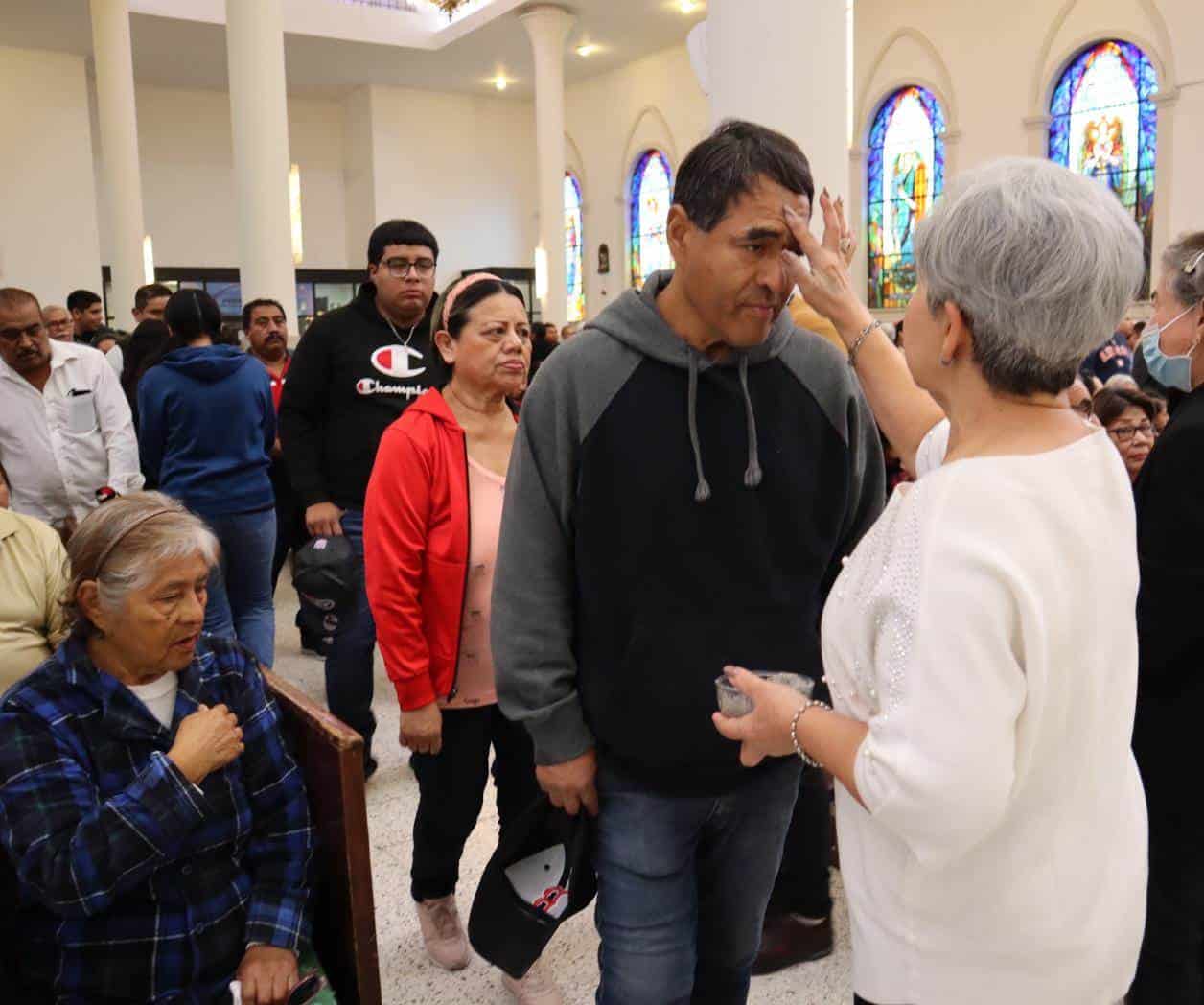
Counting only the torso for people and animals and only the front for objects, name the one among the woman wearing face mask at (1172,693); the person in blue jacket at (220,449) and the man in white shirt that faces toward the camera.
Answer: the man in white shirt

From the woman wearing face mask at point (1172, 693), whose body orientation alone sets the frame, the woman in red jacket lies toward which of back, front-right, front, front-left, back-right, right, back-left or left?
front

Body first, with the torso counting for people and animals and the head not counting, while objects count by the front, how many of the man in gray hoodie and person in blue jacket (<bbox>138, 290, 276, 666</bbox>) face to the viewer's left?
0

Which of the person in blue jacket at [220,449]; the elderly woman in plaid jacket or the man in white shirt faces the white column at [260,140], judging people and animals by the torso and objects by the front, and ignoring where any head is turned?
the person in blue jacket

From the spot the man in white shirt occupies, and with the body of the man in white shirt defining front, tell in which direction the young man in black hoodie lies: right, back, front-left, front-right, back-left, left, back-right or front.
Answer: front-left

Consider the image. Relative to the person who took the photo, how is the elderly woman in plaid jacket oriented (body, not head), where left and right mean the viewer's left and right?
facing the viewer and to the right of the viewer

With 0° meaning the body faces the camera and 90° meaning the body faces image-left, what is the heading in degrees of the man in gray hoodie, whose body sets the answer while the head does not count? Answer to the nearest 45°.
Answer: approximately 315°

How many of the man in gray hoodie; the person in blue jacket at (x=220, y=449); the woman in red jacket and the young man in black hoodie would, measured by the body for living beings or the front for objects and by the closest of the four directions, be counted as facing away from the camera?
1

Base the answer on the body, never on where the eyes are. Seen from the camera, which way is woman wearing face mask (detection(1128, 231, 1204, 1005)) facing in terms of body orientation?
to the viewer's left

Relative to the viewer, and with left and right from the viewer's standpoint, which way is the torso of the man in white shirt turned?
facing the viewer

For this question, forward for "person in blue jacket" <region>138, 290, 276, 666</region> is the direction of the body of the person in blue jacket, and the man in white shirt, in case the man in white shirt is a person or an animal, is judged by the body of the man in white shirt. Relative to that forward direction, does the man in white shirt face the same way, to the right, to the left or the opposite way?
the opposite way

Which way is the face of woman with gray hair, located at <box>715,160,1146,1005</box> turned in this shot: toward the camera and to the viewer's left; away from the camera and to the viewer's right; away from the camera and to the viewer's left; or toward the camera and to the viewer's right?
away from the camera and to the viewer's left

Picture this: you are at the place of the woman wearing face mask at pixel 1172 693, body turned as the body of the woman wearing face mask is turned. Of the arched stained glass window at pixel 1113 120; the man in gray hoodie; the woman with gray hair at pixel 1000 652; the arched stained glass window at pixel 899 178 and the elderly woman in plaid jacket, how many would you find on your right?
2

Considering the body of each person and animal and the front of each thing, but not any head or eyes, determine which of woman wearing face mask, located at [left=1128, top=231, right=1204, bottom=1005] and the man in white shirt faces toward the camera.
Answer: the man in white shirt

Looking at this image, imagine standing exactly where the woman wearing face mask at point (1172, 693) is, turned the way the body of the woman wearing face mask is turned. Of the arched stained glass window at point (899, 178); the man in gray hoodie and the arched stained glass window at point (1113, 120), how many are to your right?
2

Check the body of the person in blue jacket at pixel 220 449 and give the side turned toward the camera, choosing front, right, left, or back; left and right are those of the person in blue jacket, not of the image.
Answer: back

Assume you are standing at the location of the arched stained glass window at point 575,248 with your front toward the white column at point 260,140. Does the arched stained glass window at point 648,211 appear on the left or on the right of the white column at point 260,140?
left

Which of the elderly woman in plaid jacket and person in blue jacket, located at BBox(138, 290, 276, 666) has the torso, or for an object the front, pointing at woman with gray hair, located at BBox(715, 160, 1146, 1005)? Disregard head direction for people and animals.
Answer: the elderly woman in plaid jacket
